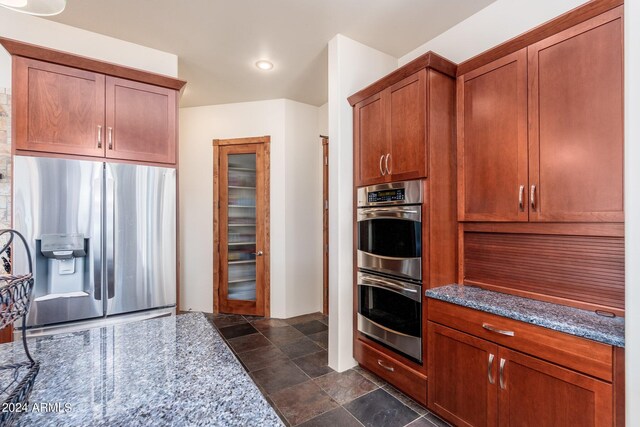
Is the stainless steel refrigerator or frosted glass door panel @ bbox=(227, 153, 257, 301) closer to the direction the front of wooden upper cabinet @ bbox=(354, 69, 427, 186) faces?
the stainless steel refrigerator

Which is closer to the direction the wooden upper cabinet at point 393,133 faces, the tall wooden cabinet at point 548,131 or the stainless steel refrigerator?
the stainless steel refrigerator

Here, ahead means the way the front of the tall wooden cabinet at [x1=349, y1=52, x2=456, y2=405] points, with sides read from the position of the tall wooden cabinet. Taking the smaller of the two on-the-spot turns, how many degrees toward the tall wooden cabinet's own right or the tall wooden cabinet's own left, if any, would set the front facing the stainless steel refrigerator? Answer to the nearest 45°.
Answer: approximately 45° to the tall wooden cabinet's own right

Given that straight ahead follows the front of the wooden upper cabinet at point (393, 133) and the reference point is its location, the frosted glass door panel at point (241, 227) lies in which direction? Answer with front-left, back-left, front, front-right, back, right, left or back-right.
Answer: right

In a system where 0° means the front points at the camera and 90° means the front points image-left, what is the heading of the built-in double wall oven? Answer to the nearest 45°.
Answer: approximately 45°

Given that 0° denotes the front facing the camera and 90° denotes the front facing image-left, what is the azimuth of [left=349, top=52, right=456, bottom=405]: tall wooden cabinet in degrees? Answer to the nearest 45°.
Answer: approximately 45°

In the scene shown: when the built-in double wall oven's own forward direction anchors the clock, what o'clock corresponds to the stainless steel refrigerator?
The stainless steel refrigerator is roughly at 1 o'clock from the built-in double wall oven.

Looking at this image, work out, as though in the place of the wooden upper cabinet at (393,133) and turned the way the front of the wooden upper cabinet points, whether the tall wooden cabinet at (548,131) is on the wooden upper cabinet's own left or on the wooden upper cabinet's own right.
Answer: on the wooden upper cabinet's own left

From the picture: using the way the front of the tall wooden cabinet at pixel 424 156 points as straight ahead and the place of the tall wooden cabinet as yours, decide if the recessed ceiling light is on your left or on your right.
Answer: on your right

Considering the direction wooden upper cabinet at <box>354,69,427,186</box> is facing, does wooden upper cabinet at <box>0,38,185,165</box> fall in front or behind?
in front

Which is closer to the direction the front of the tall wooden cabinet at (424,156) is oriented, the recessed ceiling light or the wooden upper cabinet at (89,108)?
the wooden upper cabinet

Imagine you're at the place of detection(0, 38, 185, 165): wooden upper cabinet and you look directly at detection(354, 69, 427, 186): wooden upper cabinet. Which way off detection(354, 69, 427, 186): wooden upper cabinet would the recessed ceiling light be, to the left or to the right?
left
